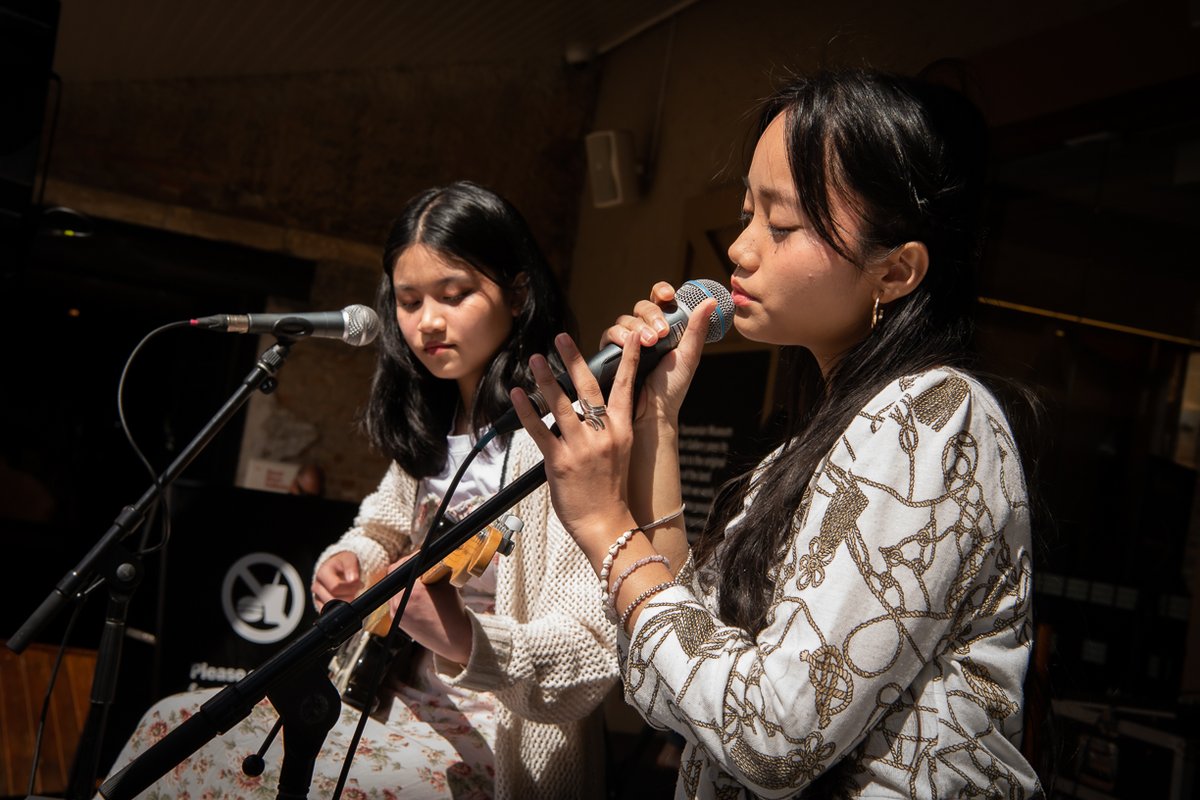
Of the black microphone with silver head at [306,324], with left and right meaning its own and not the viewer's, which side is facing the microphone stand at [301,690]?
right

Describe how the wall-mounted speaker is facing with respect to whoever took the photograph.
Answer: facing the viewer and to the left of the viewer

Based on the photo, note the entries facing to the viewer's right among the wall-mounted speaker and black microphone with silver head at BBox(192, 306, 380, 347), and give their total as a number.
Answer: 1

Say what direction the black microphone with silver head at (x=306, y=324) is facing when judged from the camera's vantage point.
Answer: facing to the right of the viewer

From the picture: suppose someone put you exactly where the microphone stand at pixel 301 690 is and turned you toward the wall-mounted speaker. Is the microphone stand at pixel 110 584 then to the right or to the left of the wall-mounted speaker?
left
